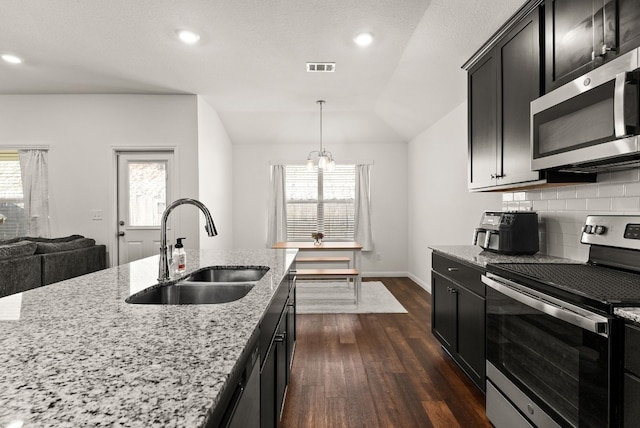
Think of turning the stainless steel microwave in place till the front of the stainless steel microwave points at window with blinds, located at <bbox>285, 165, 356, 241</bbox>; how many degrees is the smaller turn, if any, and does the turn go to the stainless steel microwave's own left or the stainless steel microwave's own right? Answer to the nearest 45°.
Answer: approximately 90° to the stainless steel microwave's own right

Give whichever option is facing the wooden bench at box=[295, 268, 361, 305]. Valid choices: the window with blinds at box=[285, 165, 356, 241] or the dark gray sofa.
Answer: the window with blinds

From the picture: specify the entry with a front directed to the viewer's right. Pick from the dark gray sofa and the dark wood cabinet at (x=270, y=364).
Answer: the dark wood cabinet

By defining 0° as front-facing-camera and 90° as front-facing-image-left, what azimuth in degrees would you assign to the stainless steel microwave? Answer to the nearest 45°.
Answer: approximately 45°

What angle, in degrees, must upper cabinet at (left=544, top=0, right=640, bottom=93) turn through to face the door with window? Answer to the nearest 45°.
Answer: approximately 45° to its right

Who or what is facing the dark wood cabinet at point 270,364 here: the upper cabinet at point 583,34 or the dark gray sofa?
the upper cabinet

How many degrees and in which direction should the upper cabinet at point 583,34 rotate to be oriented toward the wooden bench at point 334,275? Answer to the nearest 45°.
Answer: approximately 90° to its right

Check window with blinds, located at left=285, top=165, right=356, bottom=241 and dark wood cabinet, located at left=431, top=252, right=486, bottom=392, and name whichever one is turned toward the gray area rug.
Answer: the window with blinds

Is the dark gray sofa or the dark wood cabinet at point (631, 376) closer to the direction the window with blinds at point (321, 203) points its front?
the dark wood cabinet

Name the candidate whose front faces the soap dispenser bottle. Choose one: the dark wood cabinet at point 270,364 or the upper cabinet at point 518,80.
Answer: the upper cabinet

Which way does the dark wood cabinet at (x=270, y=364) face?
to the viewer's right
